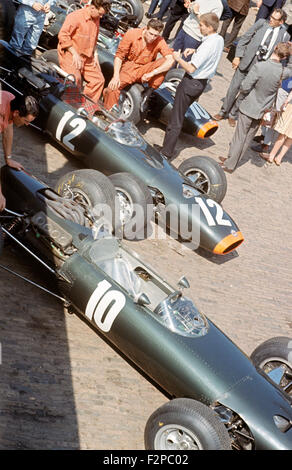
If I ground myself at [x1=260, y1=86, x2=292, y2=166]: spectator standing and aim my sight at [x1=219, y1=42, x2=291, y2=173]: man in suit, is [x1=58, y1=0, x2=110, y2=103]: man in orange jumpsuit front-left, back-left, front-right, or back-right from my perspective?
front-right

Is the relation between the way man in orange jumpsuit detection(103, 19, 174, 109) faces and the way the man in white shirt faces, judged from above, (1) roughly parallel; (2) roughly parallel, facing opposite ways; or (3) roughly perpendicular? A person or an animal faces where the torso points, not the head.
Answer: roughly perpendicular

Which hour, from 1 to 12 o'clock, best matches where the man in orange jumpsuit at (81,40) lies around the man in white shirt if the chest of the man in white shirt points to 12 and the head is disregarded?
The man in orange jumpsuit is roughly at 12 o'clock from the man in white shirt.

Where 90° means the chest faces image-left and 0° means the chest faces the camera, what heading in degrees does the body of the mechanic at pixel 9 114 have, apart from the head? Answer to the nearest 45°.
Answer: approximately 270°

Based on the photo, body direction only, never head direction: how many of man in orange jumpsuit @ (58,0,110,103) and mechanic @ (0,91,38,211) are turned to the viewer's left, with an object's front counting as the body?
0

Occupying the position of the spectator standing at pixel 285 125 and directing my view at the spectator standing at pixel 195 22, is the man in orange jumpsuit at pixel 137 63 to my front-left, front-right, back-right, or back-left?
front-left

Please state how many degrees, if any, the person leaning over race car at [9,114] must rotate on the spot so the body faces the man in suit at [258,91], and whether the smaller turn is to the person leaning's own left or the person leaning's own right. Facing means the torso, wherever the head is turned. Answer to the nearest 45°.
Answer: approximately 45° to the person leaning's own left

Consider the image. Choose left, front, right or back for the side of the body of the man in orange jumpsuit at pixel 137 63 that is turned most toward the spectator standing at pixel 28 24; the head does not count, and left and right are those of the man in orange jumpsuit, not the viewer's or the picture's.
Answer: right

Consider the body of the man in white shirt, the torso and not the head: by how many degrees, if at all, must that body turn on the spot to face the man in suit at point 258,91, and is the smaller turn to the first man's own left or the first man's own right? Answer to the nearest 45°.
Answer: approximately 135° to the first man's own right

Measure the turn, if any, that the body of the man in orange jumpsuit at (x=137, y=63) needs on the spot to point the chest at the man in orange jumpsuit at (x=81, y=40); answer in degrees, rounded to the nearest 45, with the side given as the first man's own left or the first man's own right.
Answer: approximately 45° to the first man's own right

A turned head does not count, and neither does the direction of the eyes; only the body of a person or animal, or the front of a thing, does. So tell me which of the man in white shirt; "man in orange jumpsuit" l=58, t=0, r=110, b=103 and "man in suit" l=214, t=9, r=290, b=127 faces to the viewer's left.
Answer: the man in white shirt

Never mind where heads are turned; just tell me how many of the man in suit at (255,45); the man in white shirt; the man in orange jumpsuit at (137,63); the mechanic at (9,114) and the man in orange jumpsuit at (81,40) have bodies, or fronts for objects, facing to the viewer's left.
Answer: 1

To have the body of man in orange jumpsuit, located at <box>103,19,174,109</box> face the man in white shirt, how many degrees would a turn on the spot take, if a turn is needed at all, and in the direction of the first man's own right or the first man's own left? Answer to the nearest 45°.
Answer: approximately 45° to the first man's own left

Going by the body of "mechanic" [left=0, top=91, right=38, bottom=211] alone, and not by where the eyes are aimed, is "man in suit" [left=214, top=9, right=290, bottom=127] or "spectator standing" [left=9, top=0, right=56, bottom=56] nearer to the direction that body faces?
the man in suit

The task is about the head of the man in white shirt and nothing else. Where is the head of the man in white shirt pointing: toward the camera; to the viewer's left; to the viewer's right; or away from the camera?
to the viewer's left

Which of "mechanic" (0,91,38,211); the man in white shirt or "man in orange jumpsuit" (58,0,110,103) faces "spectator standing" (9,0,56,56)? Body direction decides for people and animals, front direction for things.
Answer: the man in white shirt

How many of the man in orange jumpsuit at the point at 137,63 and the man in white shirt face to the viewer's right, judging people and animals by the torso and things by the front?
0

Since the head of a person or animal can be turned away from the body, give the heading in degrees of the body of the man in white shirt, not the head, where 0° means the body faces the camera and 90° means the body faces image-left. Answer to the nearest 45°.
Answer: approximately 90°

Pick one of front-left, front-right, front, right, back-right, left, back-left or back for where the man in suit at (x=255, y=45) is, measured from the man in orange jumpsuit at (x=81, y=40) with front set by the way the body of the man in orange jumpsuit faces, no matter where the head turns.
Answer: left
